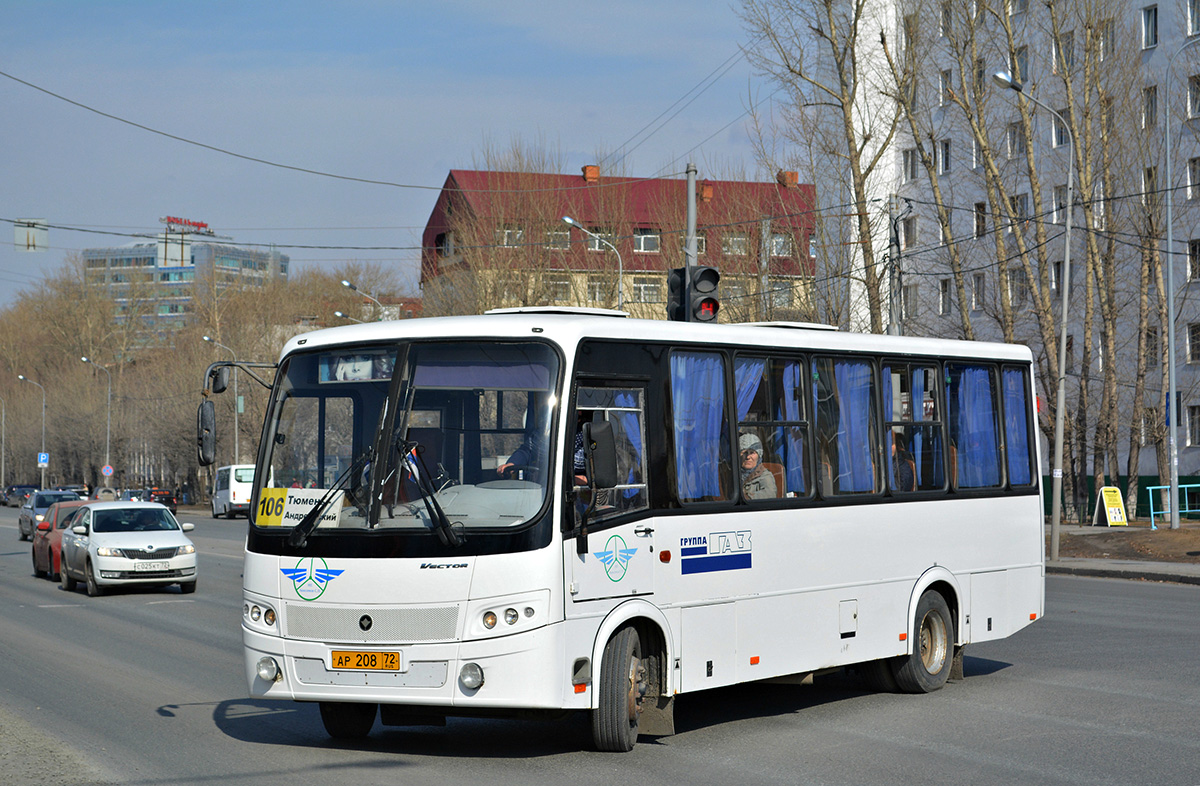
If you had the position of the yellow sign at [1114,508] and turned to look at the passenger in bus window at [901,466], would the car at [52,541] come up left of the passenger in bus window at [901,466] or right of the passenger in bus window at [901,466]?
right

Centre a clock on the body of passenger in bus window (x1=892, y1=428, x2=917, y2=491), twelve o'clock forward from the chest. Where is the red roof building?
The red roof building is roughly at 4 o'clock from the passenger in bus window.

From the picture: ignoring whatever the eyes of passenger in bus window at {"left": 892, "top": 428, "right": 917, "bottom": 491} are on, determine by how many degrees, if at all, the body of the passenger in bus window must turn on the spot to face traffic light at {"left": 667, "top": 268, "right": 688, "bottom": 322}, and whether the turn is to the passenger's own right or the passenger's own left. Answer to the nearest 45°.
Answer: approximately 90° to the passenger's own right

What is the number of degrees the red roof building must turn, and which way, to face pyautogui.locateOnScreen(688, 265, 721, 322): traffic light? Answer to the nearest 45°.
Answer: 0° — it already faces it

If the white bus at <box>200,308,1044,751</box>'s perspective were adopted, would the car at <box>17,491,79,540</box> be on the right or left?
on its right

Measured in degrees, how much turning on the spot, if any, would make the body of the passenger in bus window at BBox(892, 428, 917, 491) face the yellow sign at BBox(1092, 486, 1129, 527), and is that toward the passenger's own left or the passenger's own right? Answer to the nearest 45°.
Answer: approximately 135° to the passenger's own right
